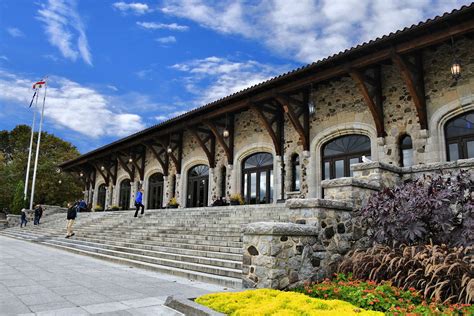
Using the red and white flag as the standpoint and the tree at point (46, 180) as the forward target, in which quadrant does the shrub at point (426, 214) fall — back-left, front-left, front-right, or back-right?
back-right

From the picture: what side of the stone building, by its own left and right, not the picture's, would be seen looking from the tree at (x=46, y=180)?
right

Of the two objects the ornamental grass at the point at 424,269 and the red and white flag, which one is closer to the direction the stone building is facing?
the ornamental grass

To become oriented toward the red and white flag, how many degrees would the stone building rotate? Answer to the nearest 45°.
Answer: approximately 90° to its right

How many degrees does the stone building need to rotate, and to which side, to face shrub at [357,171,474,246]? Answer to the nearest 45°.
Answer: approximately 45° to its left

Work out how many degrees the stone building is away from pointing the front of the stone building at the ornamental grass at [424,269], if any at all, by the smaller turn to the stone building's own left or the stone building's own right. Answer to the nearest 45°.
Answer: approximately 45° to the stone building's own left

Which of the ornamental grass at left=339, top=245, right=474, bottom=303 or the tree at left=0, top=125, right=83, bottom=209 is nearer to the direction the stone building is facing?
the ornamental grass

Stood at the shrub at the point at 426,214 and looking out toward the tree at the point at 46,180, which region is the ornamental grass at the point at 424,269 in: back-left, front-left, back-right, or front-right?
back-left

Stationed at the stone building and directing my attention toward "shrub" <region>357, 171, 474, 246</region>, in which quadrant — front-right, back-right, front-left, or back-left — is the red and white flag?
back-right

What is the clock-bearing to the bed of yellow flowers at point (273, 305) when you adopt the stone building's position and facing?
The bed of yellow flowers is roughly at 11 o'clock from the stone building.

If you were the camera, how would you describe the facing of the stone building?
facing the viewer and to the left of the viewer
